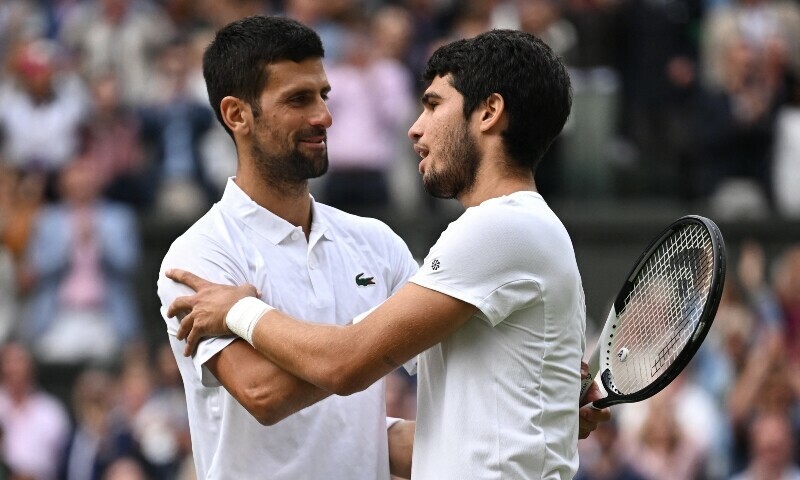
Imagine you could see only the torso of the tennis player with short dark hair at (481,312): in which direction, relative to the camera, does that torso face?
to the viewer's left

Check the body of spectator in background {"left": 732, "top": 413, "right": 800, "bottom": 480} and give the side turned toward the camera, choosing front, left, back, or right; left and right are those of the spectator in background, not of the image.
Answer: front

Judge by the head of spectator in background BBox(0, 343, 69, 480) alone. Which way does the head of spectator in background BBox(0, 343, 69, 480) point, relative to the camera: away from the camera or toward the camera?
toward the camera

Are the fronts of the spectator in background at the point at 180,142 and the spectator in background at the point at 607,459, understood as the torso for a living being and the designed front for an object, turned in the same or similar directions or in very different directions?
same or similar directions

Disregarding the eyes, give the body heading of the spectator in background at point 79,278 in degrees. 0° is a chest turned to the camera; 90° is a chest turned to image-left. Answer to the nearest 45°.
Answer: approximately 0°

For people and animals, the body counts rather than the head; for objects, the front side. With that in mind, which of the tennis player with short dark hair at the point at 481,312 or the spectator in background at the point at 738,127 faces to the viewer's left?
the tennis player with short dark hair

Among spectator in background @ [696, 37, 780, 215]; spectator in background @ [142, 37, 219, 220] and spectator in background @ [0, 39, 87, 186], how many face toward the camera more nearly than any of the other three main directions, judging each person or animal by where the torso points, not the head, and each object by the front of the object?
3

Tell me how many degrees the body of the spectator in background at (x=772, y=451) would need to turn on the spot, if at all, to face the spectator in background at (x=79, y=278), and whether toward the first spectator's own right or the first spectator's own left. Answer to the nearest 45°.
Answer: approximately 90° to the first spectator's own right

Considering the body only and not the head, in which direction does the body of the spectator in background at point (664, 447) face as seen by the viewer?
toward the camera
